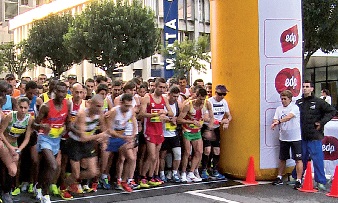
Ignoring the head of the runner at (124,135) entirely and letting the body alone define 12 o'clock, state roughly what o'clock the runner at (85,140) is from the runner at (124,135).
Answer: the runner at (85,140) is roughly at 3 o'clock from the runner at (124,135).

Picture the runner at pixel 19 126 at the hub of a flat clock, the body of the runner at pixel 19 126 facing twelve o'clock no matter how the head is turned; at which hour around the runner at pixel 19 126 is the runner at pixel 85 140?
the runner at pixel 85 140 is roughly at 9 o'clock from the runner at pixel 19 126.

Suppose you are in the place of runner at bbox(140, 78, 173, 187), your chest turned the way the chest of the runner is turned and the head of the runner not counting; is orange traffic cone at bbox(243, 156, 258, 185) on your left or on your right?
on your left

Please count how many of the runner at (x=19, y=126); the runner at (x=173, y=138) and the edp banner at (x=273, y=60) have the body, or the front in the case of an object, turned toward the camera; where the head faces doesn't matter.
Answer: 3

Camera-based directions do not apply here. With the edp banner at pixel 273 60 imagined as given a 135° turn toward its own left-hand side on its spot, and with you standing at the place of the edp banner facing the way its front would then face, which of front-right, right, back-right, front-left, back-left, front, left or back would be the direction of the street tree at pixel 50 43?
left

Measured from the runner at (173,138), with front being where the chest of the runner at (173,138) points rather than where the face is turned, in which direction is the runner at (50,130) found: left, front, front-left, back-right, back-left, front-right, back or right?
front-right

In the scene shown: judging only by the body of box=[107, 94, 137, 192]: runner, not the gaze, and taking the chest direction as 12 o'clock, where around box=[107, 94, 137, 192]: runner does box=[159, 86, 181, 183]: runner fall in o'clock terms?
box=[159, 86, 181, 183]: runner is roughly at 9 o'clock from box=[107, 94, 137, 192]: runner.

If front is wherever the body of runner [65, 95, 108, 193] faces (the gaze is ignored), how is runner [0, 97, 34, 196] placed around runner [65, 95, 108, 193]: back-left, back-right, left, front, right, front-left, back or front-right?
back-right

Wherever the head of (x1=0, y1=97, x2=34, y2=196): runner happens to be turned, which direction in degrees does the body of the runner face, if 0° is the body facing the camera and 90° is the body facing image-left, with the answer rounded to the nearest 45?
approximately 0°

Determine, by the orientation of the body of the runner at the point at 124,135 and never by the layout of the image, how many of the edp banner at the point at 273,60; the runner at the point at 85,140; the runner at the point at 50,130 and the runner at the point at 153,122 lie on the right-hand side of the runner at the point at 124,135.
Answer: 2

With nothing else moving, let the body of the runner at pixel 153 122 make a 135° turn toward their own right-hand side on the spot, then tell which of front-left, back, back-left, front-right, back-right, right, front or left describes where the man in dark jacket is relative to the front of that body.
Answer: back

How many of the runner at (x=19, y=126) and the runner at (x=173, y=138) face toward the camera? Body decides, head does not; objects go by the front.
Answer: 2

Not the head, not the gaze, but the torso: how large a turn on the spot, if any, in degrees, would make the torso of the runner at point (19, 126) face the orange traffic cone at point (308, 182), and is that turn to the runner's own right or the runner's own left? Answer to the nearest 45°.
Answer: approximately 90° to the runner's own left
